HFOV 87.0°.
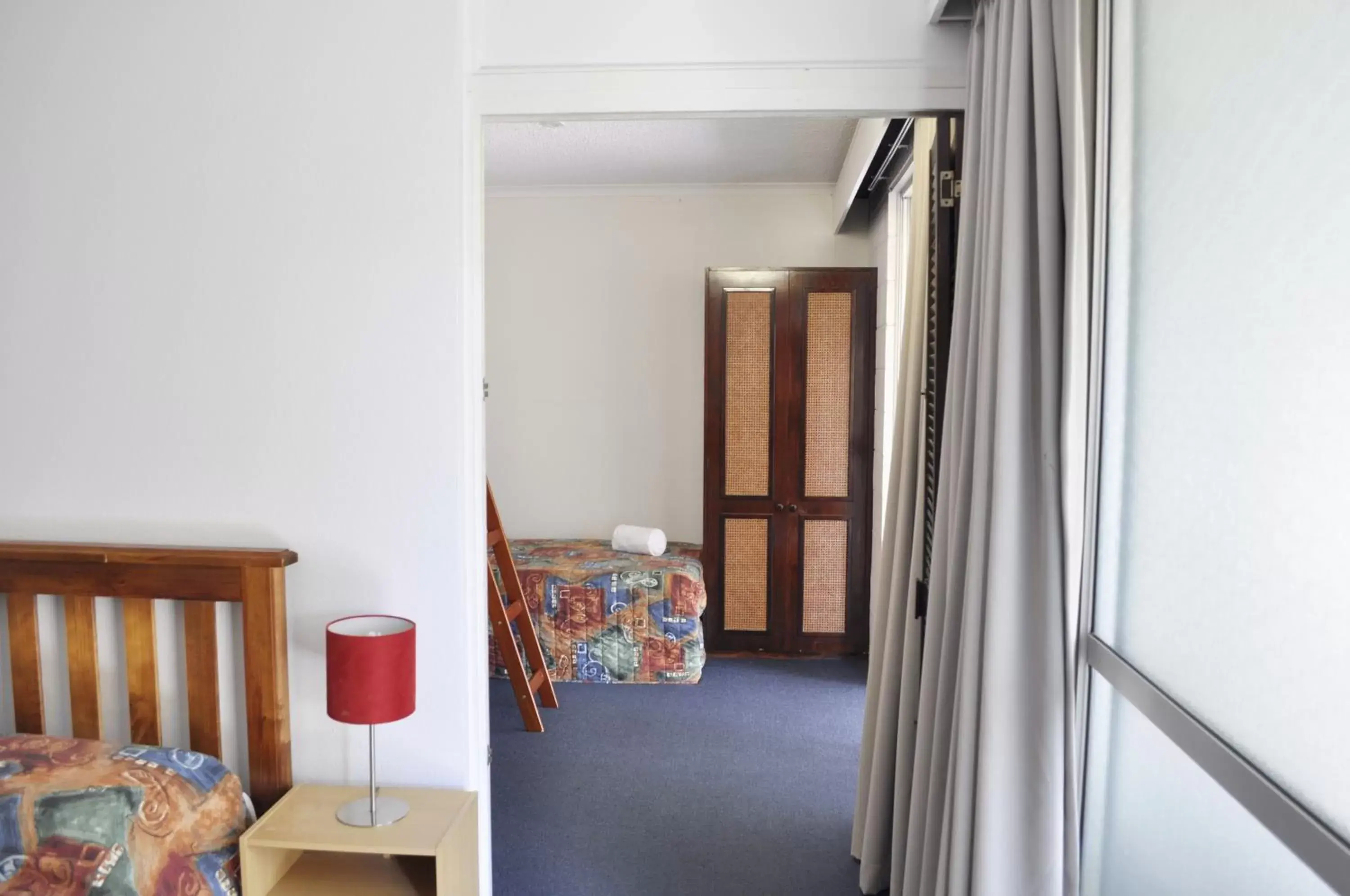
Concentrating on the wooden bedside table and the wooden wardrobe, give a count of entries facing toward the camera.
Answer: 2

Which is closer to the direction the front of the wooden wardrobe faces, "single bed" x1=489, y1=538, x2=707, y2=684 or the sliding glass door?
the sliding glass door

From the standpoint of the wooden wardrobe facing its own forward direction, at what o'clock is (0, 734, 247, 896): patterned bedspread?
The patterned bedspread is roughly at 1 o'clock from the wooden wardrobe.

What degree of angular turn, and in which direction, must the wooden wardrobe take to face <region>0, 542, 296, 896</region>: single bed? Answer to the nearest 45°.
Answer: approximately 45° to its right

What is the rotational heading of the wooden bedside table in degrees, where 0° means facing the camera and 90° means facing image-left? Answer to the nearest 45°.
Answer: approximately 0°

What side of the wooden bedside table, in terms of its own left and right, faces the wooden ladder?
back

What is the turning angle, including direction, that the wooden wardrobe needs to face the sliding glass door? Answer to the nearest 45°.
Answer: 0° — it already faces it

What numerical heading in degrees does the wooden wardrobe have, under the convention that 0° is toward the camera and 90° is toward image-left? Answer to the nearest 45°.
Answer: approximately 0°

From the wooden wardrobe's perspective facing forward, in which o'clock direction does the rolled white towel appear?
The rolled white towel is roughly at 3 o'clock from the wooden wardrobe.
